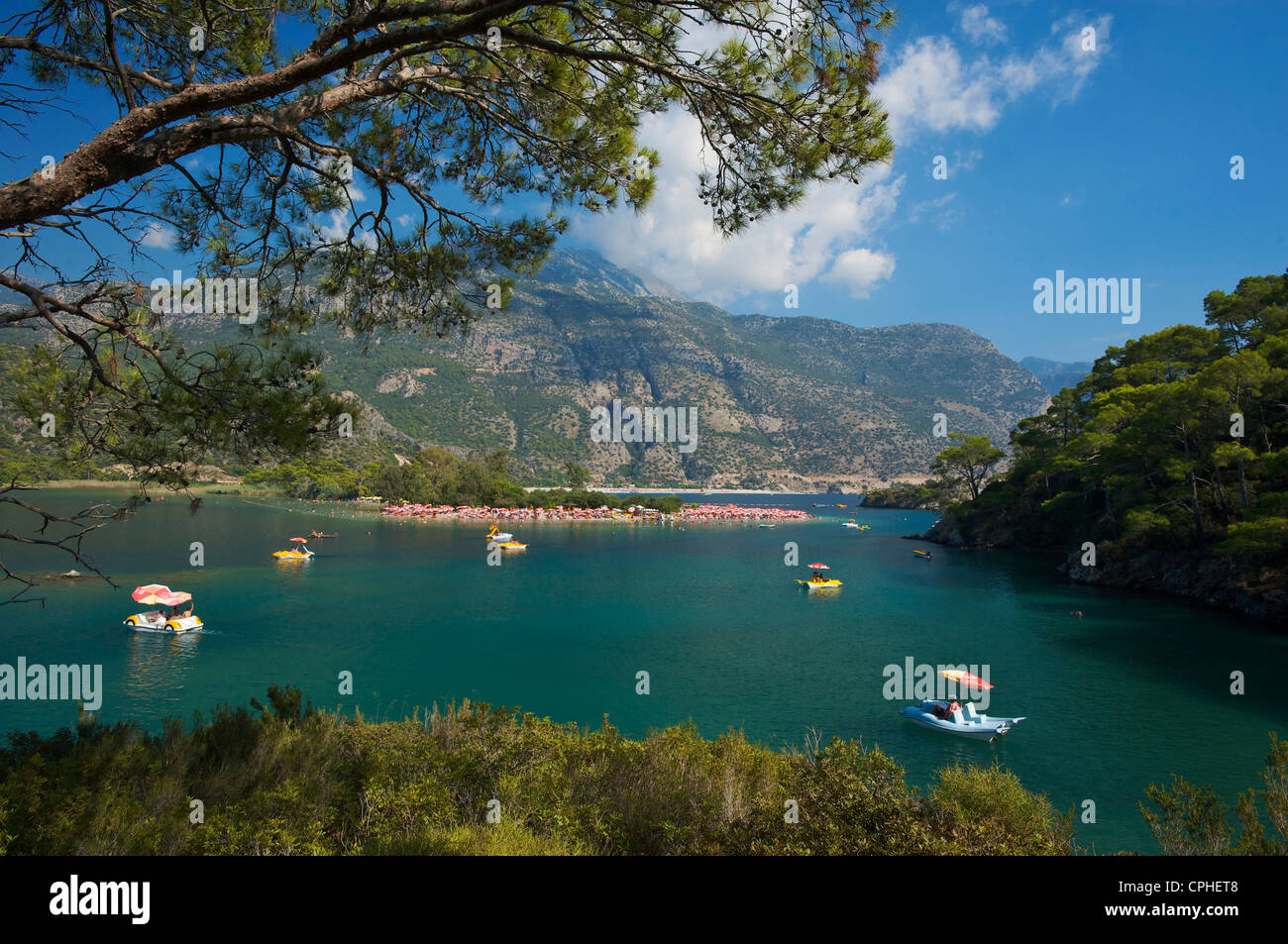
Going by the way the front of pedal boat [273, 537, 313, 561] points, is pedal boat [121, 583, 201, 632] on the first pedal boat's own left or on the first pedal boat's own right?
on the first pedal boat's own left

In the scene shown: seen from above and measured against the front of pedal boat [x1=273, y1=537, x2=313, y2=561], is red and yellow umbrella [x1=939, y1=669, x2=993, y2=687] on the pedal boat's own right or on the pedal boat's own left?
on the pedal boat's own left

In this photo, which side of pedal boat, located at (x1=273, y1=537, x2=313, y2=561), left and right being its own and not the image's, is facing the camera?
left

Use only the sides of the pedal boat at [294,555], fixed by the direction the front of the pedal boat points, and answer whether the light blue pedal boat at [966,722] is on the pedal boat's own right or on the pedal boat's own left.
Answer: on the pedal boat's own left
